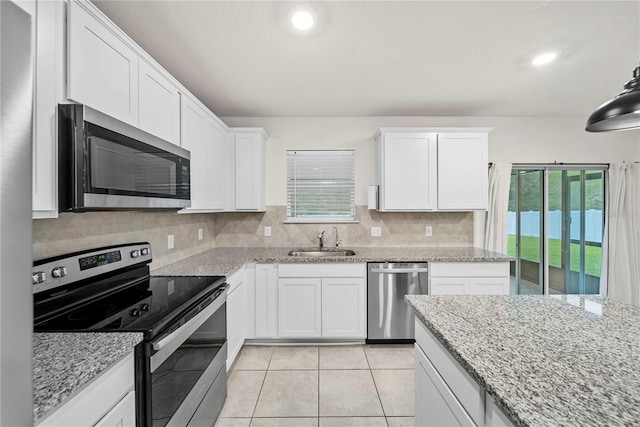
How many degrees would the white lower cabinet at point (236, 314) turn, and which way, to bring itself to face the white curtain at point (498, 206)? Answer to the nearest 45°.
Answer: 0° — it already faces it

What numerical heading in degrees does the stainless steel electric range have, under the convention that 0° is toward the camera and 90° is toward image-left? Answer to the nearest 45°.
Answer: approximately 315°

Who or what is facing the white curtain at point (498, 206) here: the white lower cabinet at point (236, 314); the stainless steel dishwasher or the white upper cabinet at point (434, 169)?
the white lower cabinet

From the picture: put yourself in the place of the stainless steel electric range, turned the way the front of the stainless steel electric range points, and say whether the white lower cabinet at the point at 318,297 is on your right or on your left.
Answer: on your left

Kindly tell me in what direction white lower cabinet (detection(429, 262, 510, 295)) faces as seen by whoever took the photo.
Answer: facing the viewer

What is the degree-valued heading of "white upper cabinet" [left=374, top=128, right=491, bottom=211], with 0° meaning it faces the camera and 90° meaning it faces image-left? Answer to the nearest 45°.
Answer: approximately 0°

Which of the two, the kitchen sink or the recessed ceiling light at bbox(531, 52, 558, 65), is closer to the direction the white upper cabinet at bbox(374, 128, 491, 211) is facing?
the recessed ceiling light

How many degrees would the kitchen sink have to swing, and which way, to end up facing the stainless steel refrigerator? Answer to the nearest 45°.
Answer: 0° — it already faces it

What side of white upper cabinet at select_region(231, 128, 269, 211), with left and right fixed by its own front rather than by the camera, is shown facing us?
front

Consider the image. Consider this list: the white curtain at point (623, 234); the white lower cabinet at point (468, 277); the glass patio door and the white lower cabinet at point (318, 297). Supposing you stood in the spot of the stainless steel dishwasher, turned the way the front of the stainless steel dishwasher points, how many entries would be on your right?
1

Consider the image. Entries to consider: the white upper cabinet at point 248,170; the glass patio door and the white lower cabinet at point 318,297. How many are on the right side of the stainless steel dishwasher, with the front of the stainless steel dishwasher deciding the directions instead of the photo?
2

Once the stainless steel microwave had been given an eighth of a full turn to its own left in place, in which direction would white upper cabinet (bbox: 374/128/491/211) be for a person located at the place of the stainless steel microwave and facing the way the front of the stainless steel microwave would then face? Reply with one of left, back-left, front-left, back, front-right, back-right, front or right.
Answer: front

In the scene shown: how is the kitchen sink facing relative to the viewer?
toward the camera

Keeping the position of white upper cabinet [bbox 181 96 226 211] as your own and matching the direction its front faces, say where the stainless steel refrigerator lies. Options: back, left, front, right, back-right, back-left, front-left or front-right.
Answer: right

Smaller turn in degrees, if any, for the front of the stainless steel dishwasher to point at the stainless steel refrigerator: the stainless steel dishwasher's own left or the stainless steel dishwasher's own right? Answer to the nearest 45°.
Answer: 0° — it already faces it

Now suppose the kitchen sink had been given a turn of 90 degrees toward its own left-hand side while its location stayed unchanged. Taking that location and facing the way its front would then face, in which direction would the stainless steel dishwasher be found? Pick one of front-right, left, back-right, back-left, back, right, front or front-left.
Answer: front-right

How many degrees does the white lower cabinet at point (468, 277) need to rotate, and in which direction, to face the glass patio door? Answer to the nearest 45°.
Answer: approximately 135° to its left

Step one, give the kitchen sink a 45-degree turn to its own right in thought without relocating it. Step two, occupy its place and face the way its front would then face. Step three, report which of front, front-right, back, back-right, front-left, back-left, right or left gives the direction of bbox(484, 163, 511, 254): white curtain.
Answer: back-left
